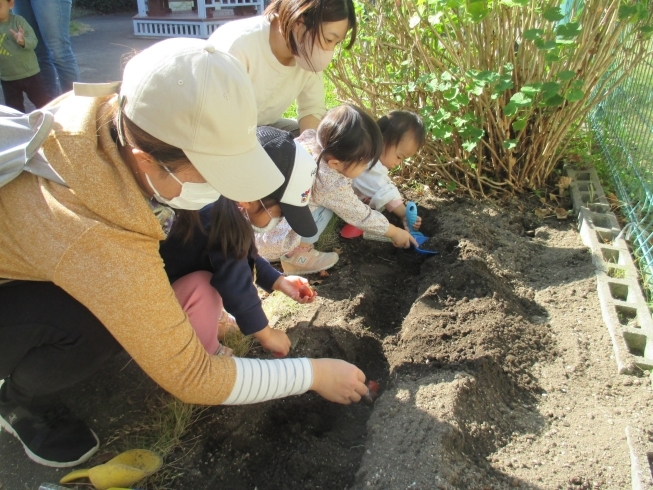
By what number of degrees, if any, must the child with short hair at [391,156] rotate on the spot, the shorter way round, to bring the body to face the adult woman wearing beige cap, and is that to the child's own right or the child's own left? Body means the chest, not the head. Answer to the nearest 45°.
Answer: approximately 90° to the child's own right

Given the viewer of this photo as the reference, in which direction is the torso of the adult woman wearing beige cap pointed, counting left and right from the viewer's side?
facing to the right of the viewer

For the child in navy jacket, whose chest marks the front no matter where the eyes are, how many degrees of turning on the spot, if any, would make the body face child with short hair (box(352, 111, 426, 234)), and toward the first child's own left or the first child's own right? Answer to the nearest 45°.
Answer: approximately 45° to the first child's own left

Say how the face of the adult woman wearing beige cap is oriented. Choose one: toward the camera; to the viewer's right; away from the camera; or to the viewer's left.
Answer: to the viewer's right

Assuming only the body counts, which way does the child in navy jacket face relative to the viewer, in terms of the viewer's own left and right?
facing to the right of the viewer

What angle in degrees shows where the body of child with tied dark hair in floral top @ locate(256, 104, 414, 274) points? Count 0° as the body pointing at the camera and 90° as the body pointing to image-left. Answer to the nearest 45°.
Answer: approximately 270°

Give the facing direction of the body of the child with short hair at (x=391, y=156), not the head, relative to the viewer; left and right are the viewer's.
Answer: facing to the right of the viewer

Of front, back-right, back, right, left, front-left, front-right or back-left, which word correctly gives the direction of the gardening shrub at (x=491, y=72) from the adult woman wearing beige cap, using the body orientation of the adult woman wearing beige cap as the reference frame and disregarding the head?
front-left

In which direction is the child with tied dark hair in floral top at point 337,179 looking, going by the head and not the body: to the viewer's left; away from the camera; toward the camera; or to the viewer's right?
to the viewer's right
